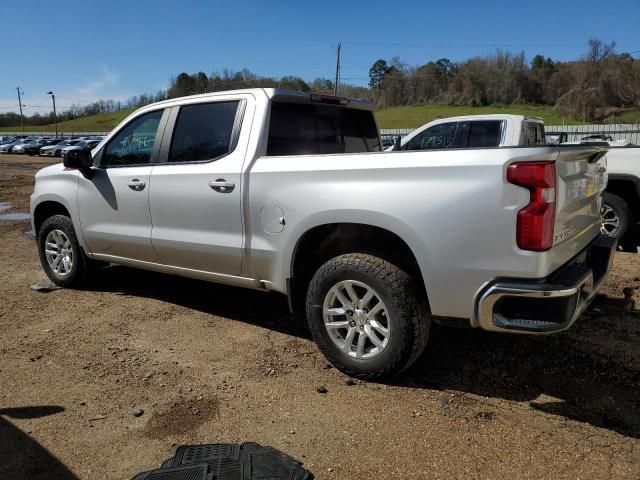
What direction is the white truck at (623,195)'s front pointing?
to the viewer's left

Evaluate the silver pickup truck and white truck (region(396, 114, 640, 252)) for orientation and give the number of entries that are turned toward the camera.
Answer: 0

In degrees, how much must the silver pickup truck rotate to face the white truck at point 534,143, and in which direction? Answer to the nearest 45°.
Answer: approximately 90° to its right

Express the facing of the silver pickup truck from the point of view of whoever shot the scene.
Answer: facing away from the viewer and to the left of the viewer

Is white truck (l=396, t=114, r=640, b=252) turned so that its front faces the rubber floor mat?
no

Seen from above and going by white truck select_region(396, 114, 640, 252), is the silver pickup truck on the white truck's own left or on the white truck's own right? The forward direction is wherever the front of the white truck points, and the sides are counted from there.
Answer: on the white truck's own left

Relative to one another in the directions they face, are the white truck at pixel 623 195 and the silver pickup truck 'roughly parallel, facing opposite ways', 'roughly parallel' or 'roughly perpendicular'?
roughly parallel

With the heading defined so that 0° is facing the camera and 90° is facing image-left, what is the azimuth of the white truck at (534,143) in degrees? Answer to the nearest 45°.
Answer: approximately 90°

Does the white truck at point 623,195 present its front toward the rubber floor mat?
no

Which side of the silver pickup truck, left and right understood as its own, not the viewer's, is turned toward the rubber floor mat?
left
